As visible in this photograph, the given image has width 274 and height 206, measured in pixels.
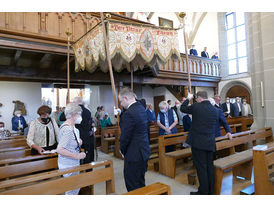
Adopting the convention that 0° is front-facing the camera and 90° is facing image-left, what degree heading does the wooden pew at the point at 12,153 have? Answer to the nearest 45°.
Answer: approximately 315°

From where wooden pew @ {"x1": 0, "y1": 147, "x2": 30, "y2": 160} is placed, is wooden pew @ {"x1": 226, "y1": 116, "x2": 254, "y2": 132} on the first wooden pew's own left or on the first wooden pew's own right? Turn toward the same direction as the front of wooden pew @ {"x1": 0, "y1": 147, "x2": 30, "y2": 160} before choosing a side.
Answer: on the first wooden pew's own left

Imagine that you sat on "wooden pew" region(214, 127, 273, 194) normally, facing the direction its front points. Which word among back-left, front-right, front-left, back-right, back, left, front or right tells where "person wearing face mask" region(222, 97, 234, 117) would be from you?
back-left
